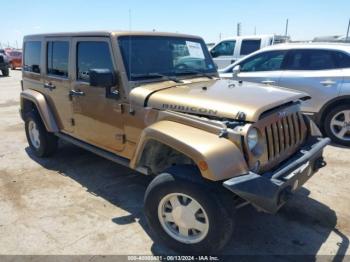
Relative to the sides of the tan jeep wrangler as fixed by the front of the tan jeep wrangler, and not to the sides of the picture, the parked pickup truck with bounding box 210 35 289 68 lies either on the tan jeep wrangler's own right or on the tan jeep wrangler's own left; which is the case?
on the tan jeep wrangler's own left

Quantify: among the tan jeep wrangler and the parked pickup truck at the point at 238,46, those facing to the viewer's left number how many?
1

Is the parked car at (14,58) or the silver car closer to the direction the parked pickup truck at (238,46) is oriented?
the parked car

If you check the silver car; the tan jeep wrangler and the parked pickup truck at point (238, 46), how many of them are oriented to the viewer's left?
2

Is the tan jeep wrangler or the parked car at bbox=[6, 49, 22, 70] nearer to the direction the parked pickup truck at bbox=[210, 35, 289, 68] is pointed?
the parked car

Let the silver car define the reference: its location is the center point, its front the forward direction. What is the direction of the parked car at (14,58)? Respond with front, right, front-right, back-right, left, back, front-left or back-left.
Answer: front-right

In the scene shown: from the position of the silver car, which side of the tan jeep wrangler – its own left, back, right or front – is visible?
left

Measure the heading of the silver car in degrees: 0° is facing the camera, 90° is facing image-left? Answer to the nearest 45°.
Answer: approximately 90°

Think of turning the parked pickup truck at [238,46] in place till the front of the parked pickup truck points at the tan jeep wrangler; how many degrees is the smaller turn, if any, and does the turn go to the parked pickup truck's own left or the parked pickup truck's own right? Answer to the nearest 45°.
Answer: approximately 90° to the parked pickup truck's own left

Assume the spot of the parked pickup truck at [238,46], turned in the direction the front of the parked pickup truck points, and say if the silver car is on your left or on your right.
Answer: on your left

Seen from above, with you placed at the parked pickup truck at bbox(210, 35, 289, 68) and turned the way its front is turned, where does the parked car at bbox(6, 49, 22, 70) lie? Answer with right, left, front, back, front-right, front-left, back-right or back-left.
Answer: front-right

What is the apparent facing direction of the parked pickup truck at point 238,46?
to the viewer's left
